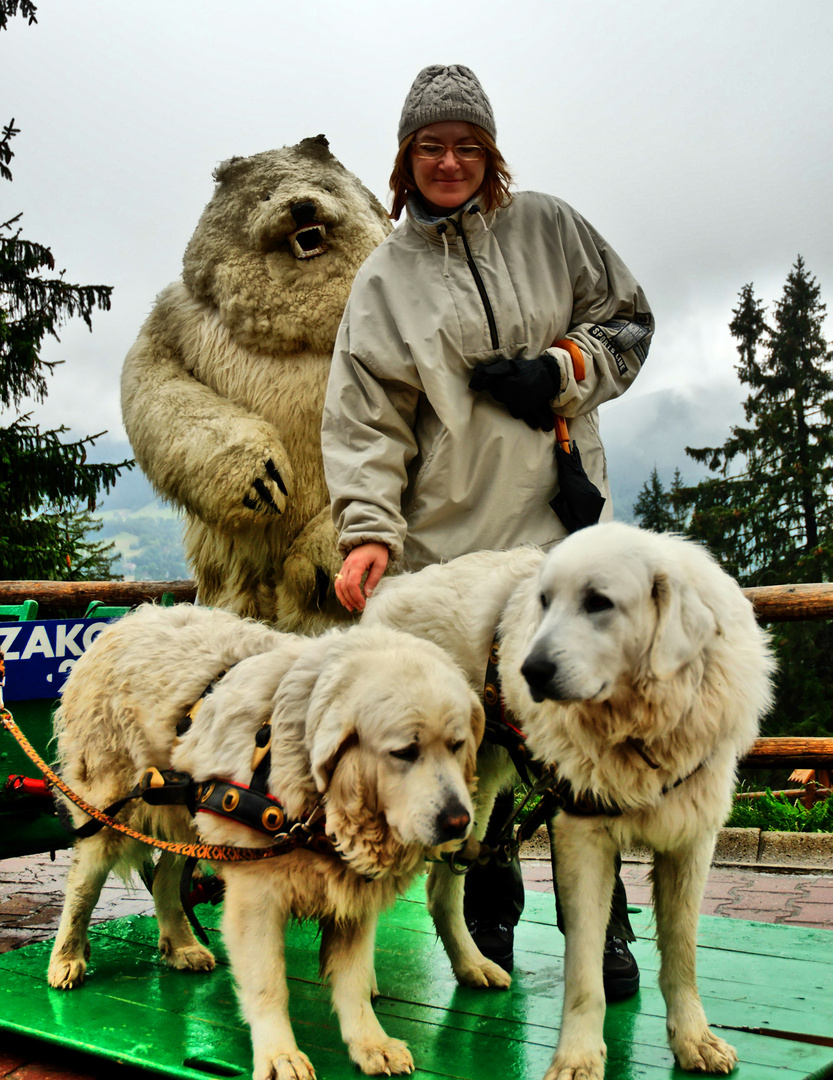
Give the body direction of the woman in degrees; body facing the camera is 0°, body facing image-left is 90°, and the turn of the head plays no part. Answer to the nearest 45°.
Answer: approximately 0°

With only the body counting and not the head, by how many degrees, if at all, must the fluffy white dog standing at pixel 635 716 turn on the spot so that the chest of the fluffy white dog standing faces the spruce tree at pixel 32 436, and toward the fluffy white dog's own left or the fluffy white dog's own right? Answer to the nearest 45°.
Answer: approximately 180°

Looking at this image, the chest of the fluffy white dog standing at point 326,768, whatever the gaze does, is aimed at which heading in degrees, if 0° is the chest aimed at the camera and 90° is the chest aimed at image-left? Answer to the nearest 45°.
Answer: approximately 315°

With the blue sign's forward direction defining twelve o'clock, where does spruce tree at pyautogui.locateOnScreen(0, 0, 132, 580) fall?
The spruce tree is roughly at 6 o'clock from the blue sign.

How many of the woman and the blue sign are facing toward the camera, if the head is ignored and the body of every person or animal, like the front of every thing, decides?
2

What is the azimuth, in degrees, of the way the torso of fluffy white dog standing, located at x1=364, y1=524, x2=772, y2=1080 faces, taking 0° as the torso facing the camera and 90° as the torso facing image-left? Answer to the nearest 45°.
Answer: approximately 315°

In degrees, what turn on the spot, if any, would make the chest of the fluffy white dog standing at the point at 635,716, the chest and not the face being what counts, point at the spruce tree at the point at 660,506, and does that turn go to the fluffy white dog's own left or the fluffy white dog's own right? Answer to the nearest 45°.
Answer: approximately 135° to the fluffy white dog's own left
